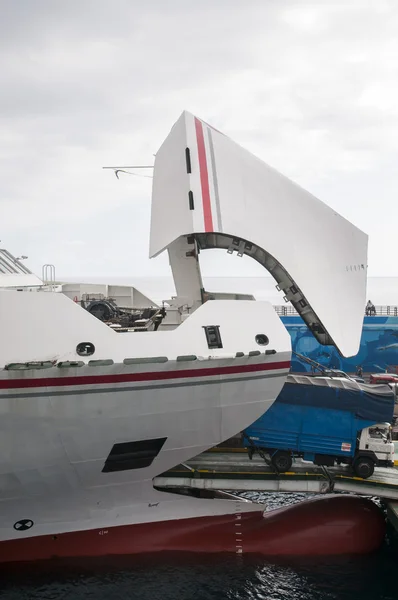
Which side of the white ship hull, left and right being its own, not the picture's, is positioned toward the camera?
right

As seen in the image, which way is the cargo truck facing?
to the viewer's right
